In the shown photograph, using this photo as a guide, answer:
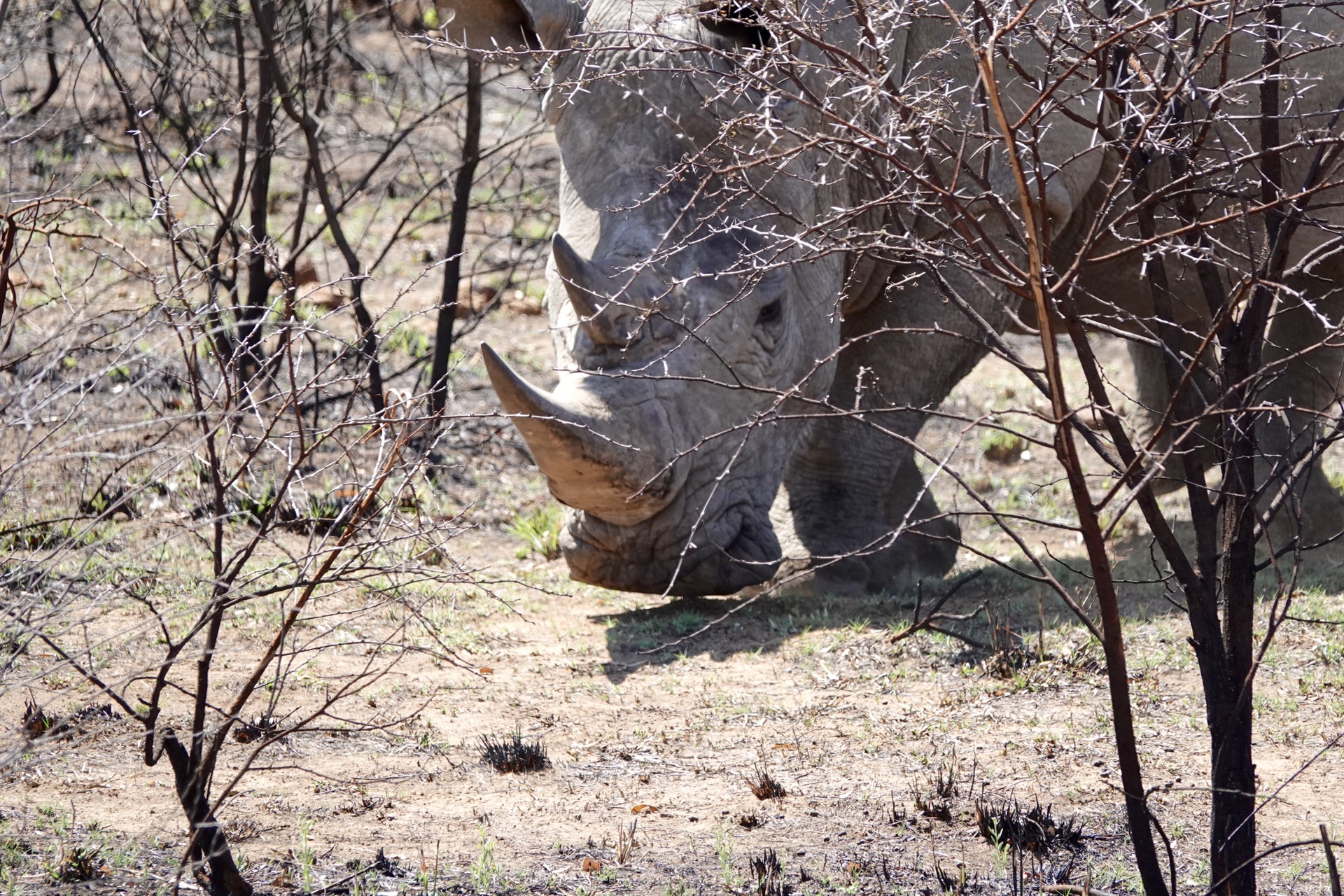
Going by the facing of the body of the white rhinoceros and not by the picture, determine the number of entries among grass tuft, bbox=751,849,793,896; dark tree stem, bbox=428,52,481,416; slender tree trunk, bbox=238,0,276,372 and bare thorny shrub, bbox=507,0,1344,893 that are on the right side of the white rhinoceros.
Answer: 2

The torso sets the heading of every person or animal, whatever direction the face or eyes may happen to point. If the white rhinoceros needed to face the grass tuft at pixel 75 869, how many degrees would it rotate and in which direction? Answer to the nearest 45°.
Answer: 0° — it already faces it

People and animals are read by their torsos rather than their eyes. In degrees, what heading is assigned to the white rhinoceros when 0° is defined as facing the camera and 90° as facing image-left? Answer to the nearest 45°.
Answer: approximately 45°

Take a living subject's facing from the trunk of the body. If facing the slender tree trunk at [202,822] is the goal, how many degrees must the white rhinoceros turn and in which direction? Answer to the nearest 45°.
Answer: approximately 45° to its left

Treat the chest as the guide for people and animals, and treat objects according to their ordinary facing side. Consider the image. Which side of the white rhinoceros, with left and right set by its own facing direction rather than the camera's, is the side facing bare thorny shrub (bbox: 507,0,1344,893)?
left

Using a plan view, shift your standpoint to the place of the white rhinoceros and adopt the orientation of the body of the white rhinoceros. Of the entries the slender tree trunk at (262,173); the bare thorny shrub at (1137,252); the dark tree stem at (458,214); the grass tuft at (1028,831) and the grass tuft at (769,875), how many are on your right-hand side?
2

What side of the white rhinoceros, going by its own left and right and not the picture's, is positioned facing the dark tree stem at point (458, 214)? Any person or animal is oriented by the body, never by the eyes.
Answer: right

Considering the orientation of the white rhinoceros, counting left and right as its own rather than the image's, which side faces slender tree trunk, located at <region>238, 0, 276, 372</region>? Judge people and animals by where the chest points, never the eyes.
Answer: right

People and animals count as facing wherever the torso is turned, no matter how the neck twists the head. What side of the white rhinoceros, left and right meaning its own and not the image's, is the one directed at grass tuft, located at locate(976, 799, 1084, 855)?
left

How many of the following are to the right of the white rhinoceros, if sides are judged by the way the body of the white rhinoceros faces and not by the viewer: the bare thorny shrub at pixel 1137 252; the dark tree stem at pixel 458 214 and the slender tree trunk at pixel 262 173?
2
